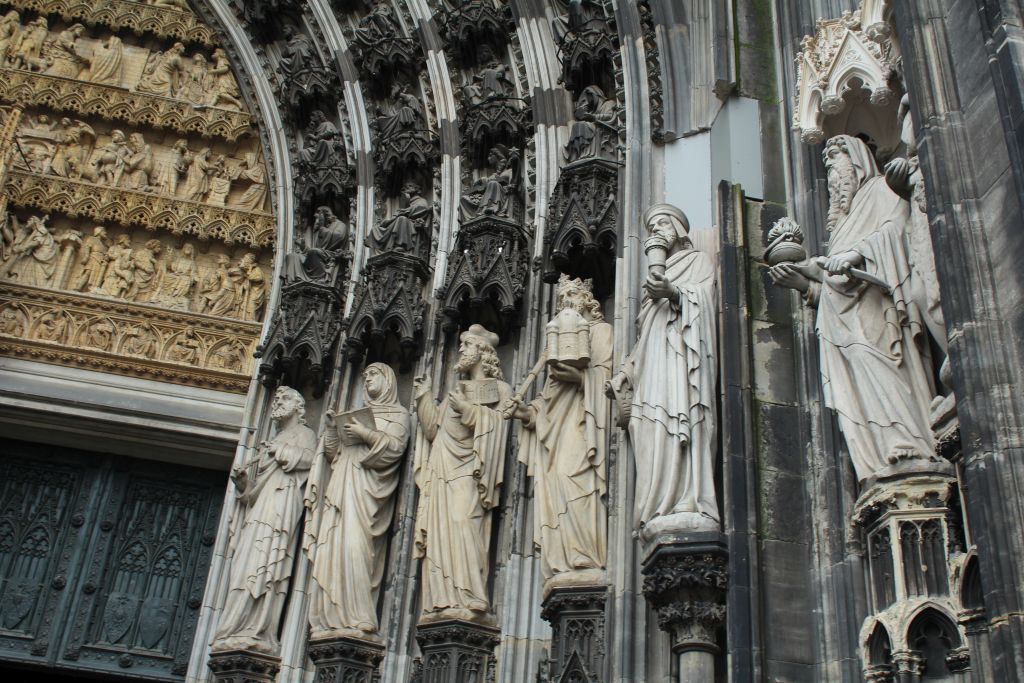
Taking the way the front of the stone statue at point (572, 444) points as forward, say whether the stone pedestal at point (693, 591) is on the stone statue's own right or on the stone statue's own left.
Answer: on the stone statue's own left

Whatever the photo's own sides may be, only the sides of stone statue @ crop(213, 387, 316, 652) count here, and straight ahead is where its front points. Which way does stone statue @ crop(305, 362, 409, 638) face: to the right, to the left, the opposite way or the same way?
the same way

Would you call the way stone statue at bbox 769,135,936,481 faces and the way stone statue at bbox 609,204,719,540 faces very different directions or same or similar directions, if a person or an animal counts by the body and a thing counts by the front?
same or similar directions

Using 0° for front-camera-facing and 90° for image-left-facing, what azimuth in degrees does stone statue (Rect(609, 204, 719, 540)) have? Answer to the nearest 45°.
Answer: approximately 45°

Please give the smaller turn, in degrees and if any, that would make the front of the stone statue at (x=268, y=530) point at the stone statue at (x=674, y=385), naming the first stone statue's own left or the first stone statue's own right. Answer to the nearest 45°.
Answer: approximately 90° to the first stone statue's own left

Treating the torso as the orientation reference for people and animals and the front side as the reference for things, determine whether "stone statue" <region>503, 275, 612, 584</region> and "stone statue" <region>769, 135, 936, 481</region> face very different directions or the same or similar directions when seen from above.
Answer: same or similar directions

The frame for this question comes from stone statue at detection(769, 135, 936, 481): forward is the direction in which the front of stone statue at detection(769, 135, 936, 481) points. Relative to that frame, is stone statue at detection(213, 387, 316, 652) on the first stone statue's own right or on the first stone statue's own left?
on the first stone statue's own right

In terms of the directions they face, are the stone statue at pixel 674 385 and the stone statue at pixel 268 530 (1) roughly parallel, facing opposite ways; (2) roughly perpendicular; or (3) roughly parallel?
roughly parallel

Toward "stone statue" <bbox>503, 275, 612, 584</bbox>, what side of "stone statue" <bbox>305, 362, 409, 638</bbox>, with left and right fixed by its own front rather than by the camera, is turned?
left

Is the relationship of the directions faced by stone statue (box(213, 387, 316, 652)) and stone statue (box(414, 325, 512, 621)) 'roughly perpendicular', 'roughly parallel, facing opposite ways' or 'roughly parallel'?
roughly parallel

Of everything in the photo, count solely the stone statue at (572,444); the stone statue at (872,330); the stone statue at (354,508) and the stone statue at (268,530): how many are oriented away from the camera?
0

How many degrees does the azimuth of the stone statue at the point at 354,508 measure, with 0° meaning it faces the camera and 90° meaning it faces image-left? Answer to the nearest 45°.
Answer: approximately 45°

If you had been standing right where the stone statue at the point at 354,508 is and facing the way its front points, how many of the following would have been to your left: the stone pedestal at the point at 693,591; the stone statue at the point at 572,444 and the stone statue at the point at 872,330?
3

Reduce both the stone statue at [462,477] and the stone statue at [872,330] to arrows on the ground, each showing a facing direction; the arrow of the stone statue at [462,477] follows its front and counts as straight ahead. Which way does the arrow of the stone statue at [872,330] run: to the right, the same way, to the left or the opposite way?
the same way

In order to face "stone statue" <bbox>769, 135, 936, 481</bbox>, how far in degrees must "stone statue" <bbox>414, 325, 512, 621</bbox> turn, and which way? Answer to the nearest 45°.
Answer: approximately 90° to its left

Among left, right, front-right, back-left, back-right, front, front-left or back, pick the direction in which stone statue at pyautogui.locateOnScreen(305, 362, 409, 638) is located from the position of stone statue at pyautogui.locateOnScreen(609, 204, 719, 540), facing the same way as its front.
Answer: right

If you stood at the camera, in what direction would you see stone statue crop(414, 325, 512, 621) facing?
facing the viewer and to the left of the viewer

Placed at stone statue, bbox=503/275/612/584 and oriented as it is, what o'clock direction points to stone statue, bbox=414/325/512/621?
stone statue, bbox=414/325/512/621 is roughly at 3 o'clock from stone statue, bbox=503/275/612/584.
